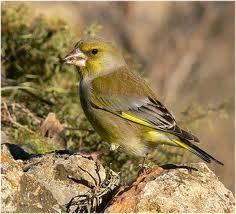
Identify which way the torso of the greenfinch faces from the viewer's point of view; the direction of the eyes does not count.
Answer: to the viewer's left

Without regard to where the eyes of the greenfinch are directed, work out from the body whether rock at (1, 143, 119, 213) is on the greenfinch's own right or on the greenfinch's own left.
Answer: on the greenfinch's own left
